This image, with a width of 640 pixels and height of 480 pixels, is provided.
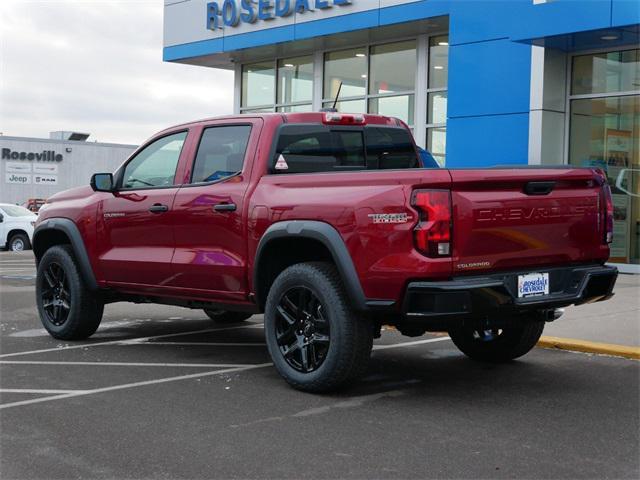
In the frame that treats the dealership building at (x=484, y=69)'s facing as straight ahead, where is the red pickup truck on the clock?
The red pickup truck is roughly at 11 o'clock from the dealership building.

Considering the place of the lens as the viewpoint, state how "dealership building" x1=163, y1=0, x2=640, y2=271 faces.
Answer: facing the viewer and to the left of the viewer

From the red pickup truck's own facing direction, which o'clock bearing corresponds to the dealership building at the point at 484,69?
The dealership building is roughly at 2 o'clock from the red pickup truck.

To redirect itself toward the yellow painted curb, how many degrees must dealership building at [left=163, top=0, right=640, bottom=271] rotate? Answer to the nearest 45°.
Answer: approximately 45° to its left

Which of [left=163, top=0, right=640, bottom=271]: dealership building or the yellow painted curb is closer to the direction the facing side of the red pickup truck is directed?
the dealership building

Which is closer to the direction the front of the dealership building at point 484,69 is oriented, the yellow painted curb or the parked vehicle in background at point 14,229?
the yellow painted curb

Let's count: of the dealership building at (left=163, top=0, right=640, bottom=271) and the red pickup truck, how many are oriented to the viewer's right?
0

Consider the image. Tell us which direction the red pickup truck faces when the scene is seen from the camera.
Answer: facing away from the viewer and to the left of the viewer

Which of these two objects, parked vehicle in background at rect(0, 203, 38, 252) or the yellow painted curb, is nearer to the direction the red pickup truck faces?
the parked vehicle in background

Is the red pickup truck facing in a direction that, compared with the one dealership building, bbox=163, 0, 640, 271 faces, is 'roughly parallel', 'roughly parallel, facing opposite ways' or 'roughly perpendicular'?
roughly perpendicular

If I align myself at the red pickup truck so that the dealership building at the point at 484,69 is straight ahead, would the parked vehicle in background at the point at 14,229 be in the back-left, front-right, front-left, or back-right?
front-left

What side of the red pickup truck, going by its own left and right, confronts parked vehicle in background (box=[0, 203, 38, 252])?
front

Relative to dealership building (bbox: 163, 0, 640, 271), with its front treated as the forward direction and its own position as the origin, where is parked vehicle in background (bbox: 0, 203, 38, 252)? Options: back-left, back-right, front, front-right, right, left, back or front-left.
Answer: right

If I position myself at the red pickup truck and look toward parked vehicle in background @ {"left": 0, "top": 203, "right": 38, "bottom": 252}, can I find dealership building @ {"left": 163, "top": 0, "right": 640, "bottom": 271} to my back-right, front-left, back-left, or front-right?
front-right
